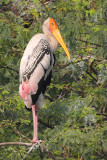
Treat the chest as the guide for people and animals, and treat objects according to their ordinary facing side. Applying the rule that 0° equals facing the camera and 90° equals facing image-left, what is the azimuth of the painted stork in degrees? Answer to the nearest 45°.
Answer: approximately 270°
